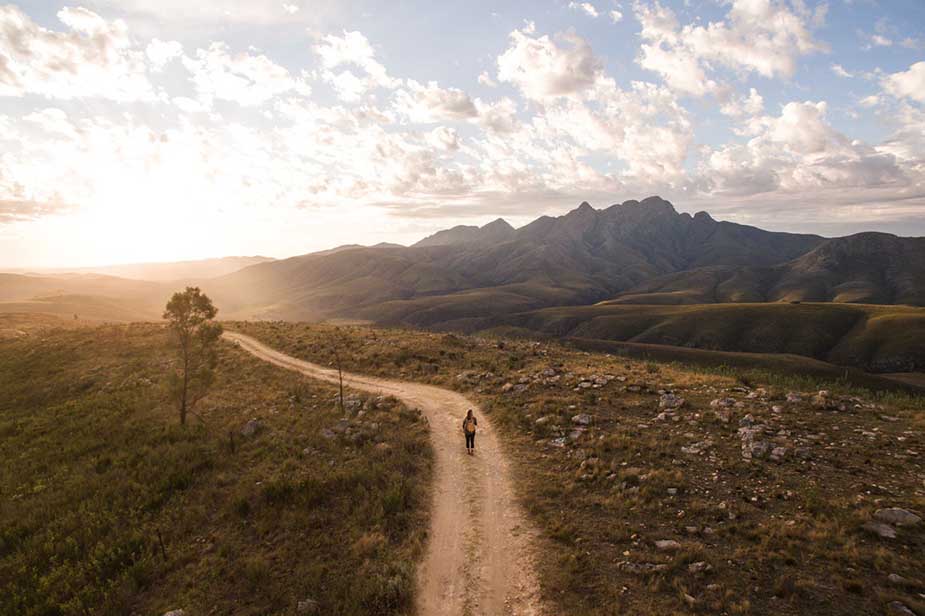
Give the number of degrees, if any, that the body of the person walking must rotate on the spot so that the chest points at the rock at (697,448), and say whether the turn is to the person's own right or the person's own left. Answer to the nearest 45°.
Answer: approximately 90° to the person's own right

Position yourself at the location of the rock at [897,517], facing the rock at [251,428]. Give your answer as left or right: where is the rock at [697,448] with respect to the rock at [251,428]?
right

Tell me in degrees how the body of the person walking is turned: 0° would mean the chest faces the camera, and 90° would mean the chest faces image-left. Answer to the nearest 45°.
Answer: approximately 180°

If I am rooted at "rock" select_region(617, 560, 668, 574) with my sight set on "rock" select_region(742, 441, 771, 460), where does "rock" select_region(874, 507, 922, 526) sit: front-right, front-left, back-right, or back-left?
front-right

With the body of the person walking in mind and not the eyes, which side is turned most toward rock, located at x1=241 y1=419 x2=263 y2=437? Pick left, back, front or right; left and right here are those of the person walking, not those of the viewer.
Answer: left

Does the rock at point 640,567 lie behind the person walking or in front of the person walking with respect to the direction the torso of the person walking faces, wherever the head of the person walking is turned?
behind

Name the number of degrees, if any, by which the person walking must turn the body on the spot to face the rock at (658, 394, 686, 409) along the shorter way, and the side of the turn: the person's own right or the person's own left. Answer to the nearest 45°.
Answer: approximately 90° to the person's own right

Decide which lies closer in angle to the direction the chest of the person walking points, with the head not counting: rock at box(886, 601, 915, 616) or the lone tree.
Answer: the lone tree

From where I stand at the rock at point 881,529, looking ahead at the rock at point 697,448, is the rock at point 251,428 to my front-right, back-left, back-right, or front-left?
front-left

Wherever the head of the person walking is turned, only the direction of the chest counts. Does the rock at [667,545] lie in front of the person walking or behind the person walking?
behind

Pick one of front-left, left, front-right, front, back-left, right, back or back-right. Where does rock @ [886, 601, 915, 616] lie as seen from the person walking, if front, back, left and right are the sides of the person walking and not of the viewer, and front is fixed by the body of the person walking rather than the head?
back-right
